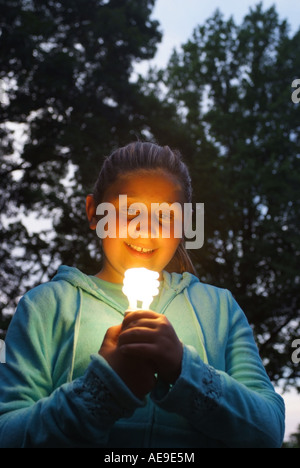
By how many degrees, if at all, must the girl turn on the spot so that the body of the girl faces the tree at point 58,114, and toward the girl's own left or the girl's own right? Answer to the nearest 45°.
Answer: approximately 180°

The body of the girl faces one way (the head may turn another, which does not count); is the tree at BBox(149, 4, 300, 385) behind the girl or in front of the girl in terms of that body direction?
behind

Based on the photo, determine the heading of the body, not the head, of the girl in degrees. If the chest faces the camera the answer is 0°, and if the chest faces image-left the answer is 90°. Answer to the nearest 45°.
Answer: approximately 0°
